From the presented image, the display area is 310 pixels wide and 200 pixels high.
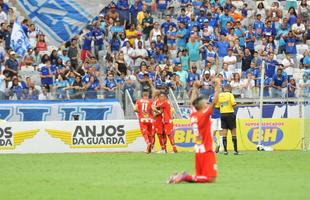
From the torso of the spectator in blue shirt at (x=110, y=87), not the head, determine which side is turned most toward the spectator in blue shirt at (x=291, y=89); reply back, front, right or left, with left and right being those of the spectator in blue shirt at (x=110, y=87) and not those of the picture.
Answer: left

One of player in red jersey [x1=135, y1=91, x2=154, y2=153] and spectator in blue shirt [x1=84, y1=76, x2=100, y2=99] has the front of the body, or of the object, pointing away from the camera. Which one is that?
the player in red jersey

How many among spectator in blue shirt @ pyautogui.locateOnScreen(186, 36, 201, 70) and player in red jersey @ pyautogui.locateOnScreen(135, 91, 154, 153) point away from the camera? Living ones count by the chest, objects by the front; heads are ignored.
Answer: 1

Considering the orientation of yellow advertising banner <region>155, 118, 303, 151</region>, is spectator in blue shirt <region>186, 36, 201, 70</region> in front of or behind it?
behind

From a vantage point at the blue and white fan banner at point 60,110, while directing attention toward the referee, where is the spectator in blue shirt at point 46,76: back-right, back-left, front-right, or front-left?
back-left

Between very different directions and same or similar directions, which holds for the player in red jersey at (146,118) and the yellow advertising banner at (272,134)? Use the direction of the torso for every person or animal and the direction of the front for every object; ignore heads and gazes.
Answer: very different directions

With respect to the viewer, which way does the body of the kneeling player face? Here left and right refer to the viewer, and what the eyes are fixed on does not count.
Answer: facing away from the viewer and to the right of the viewer

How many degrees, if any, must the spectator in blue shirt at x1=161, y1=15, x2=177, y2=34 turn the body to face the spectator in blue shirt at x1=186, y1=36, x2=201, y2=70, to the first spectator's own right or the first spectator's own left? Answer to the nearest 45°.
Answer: approximately 45° to the first spectator's own left

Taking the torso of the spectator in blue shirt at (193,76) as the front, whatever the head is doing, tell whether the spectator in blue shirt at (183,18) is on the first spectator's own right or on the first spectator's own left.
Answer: on the first spectator's own right

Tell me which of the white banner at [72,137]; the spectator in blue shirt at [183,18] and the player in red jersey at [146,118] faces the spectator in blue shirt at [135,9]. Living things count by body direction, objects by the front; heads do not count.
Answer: the player in red jersey
